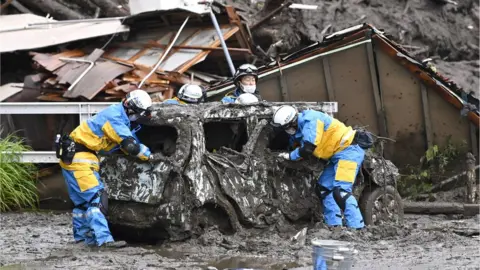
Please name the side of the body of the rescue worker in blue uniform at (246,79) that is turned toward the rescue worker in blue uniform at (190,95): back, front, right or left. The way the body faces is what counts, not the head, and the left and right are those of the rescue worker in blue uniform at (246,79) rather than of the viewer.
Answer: right

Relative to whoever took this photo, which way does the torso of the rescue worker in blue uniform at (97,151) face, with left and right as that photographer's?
facing to the right of the viewer

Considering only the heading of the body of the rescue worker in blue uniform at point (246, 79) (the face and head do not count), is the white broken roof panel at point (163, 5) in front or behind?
behind

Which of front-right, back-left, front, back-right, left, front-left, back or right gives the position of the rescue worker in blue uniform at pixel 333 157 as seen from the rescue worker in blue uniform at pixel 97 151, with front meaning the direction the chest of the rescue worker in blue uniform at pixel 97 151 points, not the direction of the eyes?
front

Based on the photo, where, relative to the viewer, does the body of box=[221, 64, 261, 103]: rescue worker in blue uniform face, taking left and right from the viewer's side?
facing the viewer and to the right of the viewer

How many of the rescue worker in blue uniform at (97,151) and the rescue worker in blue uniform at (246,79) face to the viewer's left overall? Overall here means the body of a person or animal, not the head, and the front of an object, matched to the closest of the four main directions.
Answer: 0

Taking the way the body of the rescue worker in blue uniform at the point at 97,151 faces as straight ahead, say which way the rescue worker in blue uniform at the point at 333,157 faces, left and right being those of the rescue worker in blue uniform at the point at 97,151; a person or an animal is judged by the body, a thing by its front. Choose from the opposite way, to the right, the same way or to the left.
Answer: the opposite way

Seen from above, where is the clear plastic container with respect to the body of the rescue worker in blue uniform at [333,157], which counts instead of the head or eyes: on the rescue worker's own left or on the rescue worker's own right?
on the rescue worker's own left

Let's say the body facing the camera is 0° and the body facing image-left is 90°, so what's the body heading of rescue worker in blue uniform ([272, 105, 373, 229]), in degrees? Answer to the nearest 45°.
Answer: approximately 90°

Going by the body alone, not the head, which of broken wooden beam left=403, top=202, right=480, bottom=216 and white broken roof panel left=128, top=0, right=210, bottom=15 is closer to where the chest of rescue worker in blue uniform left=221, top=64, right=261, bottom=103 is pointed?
the broken wooden beam

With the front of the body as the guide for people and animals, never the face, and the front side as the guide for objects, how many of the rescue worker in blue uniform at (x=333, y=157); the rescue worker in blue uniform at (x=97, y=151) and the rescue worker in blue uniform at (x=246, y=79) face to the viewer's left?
1

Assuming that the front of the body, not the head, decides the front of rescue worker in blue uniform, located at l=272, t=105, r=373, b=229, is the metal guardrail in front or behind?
in front
